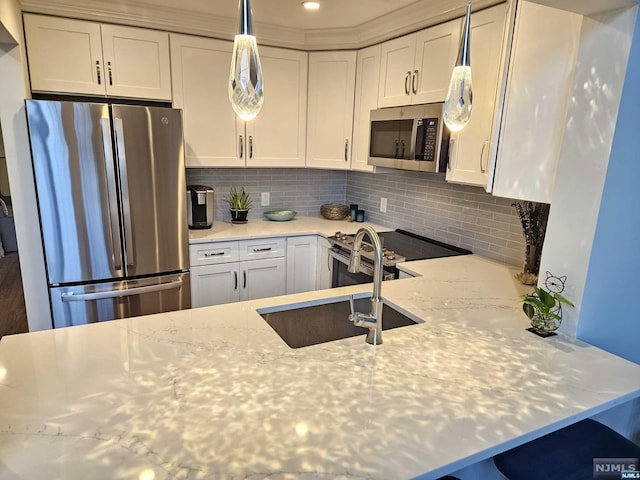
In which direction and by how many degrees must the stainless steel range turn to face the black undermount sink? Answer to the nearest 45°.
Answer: approximately 45° to its left

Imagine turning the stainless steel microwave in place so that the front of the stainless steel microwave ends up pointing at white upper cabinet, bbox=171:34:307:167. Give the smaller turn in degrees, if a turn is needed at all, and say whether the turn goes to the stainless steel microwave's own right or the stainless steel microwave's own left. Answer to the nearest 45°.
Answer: approximately 45° to the stainless steel microwave's own right

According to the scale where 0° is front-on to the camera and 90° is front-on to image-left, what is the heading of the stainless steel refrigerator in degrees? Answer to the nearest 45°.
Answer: approximately 0°

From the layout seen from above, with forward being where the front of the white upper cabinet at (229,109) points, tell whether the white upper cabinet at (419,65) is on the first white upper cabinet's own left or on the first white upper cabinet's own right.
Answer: on the first white upper cabinet's own left

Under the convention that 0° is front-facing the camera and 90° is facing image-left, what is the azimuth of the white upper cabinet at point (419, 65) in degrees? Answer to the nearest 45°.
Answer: approximately 45°

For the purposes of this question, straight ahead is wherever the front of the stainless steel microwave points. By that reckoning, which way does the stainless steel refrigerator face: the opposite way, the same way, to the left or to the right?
to the left

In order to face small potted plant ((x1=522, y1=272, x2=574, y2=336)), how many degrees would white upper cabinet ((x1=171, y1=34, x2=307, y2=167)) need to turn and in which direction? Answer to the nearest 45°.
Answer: approximately 45° to its left

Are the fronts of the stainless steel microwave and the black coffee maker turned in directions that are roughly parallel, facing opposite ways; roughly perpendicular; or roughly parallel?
roughly perpendicular

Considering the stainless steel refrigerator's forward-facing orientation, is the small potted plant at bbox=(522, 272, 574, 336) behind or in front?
in front

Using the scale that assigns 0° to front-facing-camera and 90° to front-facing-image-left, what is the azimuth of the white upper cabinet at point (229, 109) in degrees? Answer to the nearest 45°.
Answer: approximately 0°

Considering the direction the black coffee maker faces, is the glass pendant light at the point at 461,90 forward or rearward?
forward

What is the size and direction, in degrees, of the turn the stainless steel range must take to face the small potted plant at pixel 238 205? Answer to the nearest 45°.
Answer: approximately 45° to its right

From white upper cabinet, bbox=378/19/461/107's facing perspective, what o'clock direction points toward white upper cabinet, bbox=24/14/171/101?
white upper cabinet, bbox=24/14/171/101 is roughly at 1 o'clock from white upper cabinet, bbox=378/19/461/107.

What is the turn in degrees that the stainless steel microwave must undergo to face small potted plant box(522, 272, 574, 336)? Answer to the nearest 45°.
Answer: approximately 90° to its left
